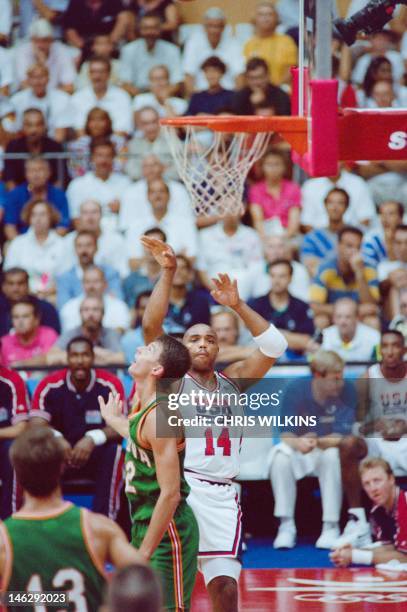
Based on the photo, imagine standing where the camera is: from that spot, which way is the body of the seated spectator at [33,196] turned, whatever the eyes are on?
toward the camera

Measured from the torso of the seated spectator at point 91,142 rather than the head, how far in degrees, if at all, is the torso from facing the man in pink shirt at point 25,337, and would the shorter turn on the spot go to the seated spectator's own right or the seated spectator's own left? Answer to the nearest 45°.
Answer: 0° — they already face them

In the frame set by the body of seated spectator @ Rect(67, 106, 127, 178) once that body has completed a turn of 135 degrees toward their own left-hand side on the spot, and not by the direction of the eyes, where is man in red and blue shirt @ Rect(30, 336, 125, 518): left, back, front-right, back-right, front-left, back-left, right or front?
back-right

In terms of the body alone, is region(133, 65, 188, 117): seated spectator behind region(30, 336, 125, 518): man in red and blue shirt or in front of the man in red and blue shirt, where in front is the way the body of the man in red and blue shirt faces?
behind

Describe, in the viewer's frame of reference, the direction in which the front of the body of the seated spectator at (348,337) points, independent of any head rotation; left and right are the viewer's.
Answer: facing the viewer

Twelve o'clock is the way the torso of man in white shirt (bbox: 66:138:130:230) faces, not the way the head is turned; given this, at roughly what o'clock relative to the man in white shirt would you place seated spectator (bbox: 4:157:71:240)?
The seated spectator is roughly at 3 o'clock from the man in white shirt.

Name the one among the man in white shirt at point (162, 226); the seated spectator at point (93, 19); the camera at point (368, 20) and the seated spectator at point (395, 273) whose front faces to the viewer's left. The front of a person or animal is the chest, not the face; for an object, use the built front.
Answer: the camera

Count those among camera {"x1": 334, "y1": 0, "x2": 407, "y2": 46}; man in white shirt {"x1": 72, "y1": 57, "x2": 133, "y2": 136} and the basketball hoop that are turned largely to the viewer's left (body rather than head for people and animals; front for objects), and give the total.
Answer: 2

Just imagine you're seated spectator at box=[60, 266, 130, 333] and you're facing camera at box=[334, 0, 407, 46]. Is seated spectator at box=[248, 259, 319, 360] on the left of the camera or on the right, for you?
left

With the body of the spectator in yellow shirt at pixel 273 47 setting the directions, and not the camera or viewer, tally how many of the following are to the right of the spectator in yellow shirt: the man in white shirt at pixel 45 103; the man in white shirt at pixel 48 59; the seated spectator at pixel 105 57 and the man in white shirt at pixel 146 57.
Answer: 4

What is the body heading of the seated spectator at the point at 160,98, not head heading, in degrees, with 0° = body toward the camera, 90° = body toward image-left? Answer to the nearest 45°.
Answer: approximately 0°

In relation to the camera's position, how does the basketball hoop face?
facing to the left of the viewer

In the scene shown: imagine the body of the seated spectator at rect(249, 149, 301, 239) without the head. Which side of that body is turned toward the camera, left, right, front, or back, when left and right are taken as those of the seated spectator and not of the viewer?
front

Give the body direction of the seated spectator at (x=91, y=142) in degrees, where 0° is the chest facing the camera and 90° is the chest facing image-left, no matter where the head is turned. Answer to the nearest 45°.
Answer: approximately 0°
